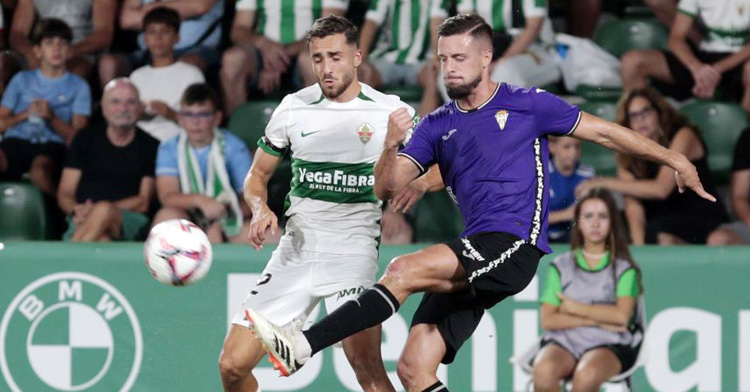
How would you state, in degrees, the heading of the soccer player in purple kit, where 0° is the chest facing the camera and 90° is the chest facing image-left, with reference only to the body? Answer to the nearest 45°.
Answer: approximately 45°

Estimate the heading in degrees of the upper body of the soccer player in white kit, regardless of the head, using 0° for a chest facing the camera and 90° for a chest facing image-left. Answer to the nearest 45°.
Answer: approximately 0°

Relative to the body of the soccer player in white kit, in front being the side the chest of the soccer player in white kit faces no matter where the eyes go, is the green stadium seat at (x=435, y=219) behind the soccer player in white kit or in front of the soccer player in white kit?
behind

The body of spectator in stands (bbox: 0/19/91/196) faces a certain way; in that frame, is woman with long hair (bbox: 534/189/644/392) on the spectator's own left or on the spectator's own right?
on the spectator's own left

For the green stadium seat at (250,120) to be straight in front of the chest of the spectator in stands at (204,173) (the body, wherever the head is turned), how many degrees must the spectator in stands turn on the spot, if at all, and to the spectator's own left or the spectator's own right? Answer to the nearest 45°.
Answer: approximately 135° to the spectator's own left

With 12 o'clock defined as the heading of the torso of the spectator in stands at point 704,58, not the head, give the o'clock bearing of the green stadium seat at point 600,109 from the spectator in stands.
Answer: The green stadium seat is roughly at 2 o'clock from the spectator in stands.

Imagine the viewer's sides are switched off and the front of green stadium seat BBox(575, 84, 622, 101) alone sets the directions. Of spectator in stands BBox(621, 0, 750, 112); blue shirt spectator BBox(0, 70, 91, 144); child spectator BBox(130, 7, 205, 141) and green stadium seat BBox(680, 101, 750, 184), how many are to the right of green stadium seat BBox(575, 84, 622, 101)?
2
